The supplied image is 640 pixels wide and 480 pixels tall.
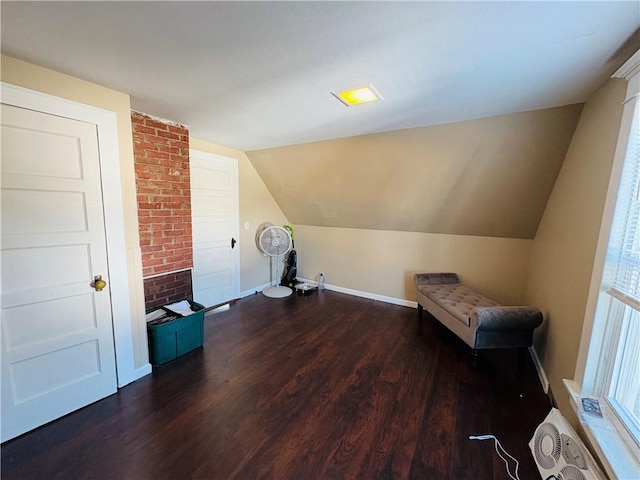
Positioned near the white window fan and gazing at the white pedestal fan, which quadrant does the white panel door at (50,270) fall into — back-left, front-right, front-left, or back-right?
front-left

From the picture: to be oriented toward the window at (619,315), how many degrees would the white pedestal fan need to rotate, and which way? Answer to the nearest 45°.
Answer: approximately 45° to its left

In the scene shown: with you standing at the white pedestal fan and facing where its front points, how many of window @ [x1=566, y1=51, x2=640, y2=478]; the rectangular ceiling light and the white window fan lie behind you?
0

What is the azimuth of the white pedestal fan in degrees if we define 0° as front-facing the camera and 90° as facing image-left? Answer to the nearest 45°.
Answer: approximately 0°

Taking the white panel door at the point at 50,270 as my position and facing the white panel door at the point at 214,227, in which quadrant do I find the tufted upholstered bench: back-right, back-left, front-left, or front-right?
front-right

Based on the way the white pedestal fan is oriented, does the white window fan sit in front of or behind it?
in front

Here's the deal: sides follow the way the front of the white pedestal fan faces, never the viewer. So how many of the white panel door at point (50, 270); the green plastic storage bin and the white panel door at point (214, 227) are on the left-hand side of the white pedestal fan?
0

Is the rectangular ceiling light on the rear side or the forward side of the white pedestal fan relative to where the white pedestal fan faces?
on the forward side

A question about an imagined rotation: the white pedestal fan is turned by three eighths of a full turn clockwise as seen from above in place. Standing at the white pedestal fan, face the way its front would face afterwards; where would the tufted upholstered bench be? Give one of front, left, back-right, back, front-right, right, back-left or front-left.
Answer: back

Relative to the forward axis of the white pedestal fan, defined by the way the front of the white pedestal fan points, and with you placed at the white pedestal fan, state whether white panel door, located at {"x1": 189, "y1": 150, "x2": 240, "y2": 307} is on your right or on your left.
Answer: on your right

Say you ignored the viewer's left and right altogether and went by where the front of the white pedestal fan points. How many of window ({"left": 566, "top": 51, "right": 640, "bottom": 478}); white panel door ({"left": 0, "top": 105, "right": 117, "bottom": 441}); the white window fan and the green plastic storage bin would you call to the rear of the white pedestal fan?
0

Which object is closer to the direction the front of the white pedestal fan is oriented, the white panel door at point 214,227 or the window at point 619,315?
the window

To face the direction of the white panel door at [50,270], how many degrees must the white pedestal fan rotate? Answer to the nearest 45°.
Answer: approximately 45° to its right
